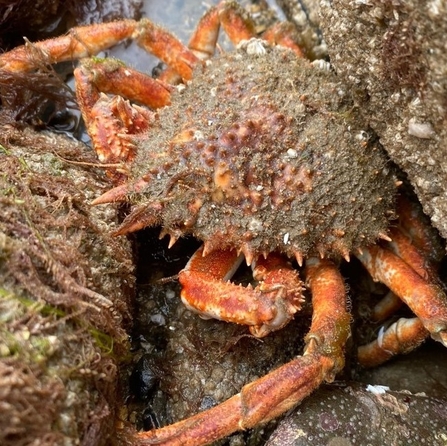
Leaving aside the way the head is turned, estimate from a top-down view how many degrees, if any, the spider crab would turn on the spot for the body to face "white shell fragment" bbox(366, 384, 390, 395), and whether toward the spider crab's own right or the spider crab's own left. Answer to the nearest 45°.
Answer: approximately 135° to the spider crab's own left

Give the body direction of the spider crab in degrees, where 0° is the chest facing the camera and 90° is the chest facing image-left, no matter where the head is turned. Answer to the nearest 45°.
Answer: approximately 45°

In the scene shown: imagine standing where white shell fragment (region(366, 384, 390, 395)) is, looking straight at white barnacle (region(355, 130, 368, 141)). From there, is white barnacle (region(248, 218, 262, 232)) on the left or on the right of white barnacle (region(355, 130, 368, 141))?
left
